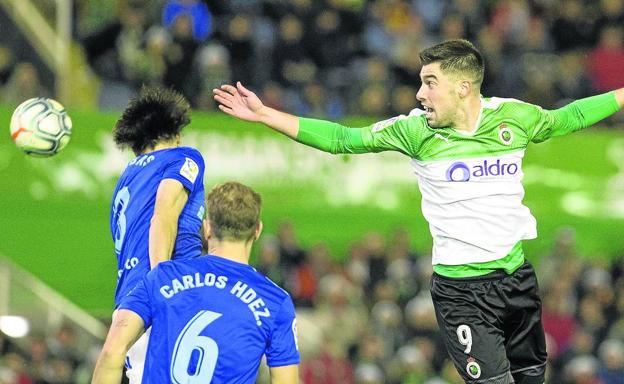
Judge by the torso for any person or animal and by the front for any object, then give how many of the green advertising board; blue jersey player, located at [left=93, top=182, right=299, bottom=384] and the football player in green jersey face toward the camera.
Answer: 2

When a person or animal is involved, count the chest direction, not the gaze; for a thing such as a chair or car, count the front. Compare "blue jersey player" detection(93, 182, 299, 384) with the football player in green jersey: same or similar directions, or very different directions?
very different directions

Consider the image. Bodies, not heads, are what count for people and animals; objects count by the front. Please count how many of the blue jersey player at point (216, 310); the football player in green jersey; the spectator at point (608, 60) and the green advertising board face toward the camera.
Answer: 3

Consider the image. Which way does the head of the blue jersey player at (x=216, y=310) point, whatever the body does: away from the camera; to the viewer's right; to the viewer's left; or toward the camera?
away from the camera

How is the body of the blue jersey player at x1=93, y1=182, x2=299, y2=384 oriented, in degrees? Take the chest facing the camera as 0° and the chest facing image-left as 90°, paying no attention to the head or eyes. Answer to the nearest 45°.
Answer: approximately 180°

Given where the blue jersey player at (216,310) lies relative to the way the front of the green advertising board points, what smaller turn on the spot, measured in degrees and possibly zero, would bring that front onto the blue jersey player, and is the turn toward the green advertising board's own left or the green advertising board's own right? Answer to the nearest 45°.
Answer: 0° — it already faces them

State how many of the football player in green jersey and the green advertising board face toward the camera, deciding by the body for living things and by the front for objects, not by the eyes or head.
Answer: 2

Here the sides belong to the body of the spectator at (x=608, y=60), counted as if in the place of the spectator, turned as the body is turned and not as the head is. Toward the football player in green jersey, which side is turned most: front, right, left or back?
front

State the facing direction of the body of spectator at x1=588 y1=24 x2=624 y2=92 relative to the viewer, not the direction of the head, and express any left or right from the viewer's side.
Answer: facing the viewer

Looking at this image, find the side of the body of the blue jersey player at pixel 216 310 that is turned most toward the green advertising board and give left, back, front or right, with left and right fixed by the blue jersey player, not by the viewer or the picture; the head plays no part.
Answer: front

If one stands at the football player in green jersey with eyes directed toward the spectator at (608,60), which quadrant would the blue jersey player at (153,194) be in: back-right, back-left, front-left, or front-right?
back-left

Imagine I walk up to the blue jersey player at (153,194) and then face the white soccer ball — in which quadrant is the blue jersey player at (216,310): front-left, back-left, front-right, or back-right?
back-left

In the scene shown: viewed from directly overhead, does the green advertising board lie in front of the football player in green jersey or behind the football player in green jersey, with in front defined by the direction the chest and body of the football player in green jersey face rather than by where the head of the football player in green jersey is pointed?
behind

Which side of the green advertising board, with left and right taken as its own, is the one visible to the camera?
front
